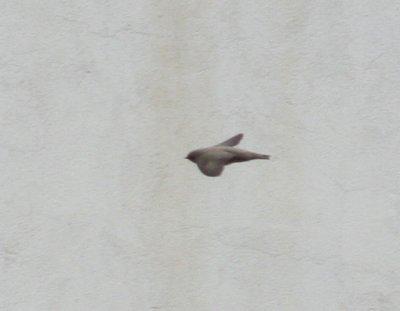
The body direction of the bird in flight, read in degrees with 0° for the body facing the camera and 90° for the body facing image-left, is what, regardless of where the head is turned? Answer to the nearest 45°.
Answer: approximately 90°
